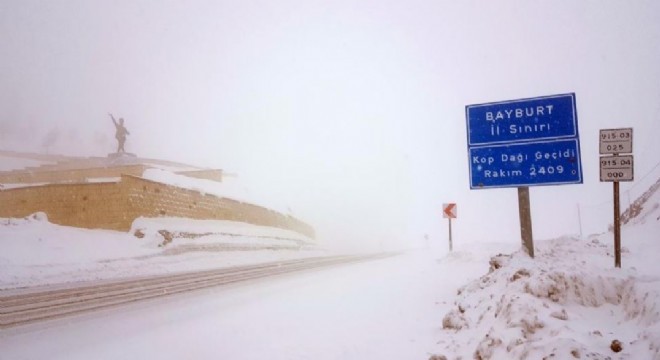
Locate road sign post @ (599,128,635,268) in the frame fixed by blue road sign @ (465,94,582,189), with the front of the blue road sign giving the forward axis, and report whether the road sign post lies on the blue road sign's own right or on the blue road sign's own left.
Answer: on the blue road sign's own left

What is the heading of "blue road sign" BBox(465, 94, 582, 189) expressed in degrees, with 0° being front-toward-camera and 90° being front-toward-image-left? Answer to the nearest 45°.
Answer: approximately 0°

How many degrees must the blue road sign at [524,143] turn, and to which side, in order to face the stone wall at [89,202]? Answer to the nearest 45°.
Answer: approximately 90° to its right

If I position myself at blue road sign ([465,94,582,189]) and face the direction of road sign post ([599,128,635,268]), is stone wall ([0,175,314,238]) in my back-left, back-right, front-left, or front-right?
back-left
